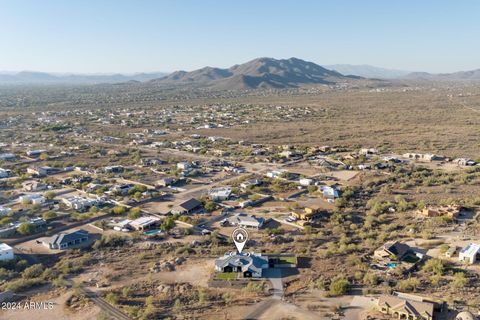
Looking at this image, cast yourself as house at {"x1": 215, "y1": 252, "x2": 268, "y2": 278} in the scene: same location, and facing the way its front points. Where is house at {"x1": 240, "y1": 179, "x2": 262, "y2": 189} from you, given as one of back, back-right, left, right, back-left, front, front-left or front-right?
back

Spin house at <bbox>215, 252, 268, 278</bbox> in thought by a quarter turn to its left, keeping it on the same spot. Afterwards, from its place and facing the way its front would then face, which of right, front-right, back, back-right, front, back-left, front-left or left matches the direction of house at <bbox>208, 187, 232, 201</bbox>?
left

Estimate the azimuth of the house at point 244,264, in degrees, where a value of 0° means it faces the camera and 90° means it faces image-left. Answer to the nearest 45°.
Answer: approximately 0°

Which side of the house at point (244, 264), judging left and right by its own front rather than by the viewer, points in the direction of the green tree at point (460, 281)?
left

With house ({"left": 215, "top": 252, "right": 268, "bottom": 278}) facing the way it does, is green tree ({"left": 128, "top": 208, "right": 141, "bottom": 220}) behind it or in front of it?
behind

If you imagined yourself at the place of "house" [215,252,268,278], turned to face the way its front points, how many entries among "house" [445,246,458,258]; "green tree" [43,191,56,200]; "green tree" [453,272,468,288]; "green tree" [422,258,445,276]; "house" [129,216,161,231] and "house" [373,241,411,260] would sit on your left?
4

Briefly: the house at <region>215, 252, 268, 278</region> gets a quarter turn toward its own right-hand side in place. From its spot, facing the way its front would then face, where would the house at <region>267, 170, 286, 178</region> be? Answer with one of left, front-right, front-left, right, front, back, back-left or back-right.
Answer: right

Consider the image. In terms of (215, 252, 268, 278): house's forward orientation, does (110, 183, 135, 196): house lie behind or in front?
behind

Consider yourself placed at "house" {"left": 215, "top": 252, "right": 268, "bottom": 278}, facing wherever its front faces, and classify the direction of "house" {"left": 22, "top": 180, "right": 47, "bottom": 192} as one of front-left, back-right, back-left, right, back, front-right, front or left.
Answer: back-right

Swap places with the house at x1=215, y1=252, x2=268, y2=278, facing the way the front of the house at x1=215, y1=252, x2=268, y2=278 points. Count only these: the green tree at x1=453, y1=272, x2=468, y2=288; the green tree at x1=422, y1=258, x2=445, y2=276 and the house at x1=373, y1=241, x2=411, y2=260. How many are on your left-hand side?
3

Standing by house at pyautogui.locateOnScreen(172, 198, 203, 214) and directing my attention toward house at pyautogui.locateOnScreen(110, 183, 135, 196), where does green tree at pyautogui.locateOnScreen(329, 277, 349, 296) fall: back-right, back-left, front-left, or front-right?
back-left

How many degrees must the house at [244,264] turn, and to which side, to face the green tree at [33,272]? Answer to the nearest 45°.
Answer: approximately 90° to its right
